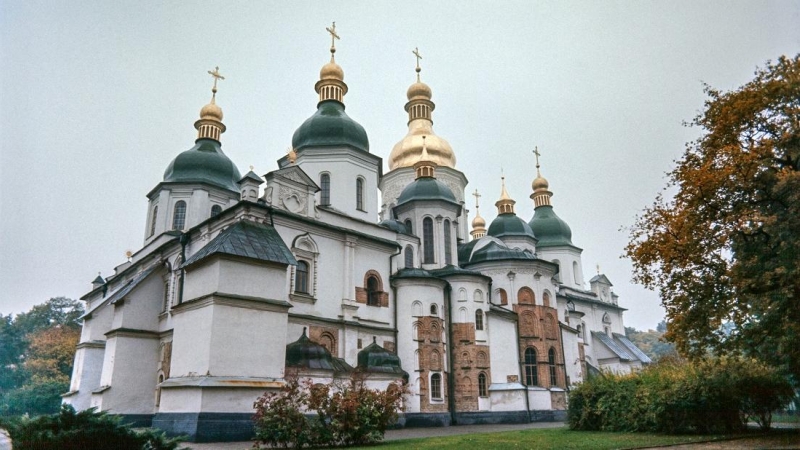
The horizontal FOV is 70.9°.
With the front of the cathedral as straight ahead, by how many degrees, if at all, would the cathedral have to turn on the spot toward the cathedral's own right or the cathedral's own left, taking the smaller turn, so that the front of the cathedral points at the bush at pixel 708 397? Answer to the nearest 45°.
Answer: approximately 180°

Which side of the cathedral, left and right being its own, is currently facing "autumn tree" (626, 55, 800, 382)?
back
